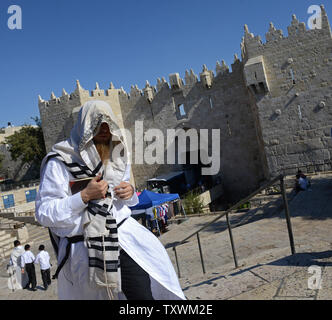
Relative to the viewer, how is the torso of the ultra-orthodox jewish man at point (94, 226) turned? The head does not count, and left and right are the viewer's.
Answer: facing the viewer and to the right of the viewer

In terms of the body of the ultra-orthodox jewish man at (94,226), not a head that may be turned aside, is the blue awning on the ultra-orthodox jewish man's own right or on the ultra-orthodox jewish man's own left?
on the ultra-orthodox jewish man's own left
